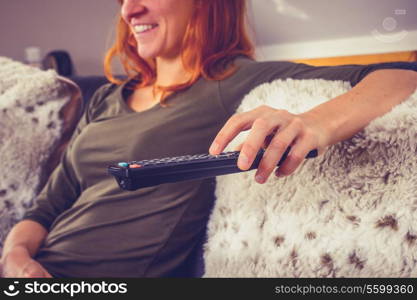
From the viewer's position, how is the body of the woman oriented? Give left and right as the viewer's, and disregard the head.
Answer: facing the viewer and to the left of the viewer
